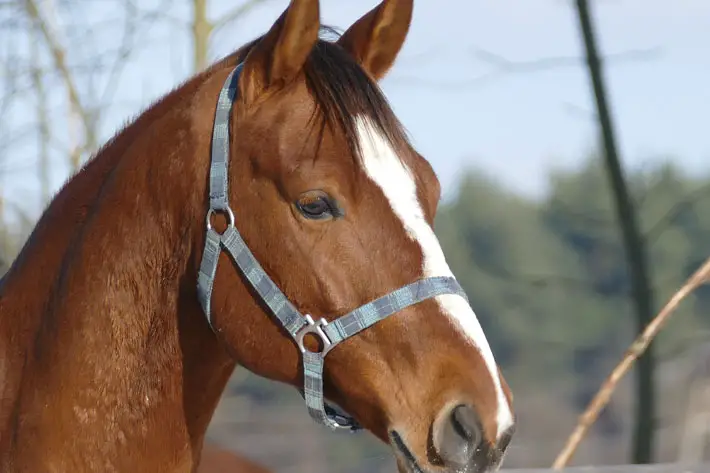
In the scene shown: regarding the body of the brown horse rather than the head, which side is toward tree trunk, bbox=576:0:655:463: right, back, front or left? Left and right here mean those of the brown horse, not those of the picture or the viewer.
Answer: left

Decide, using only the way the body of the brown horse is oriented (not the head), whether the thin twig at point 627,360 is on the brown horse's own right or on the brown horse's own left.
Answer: on the brown horse's own left

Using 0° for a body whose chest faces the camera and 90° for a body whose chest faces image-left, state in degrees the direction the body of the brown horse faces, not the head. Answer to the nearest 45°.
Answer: approximately 315°

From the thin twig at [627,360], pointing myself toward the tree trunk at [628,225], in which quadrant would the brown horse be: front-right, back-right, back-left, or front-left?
back-left

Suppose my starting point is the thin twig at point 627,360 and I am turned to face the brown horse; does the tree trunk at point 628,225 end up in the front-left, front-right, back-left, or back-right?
back-right
